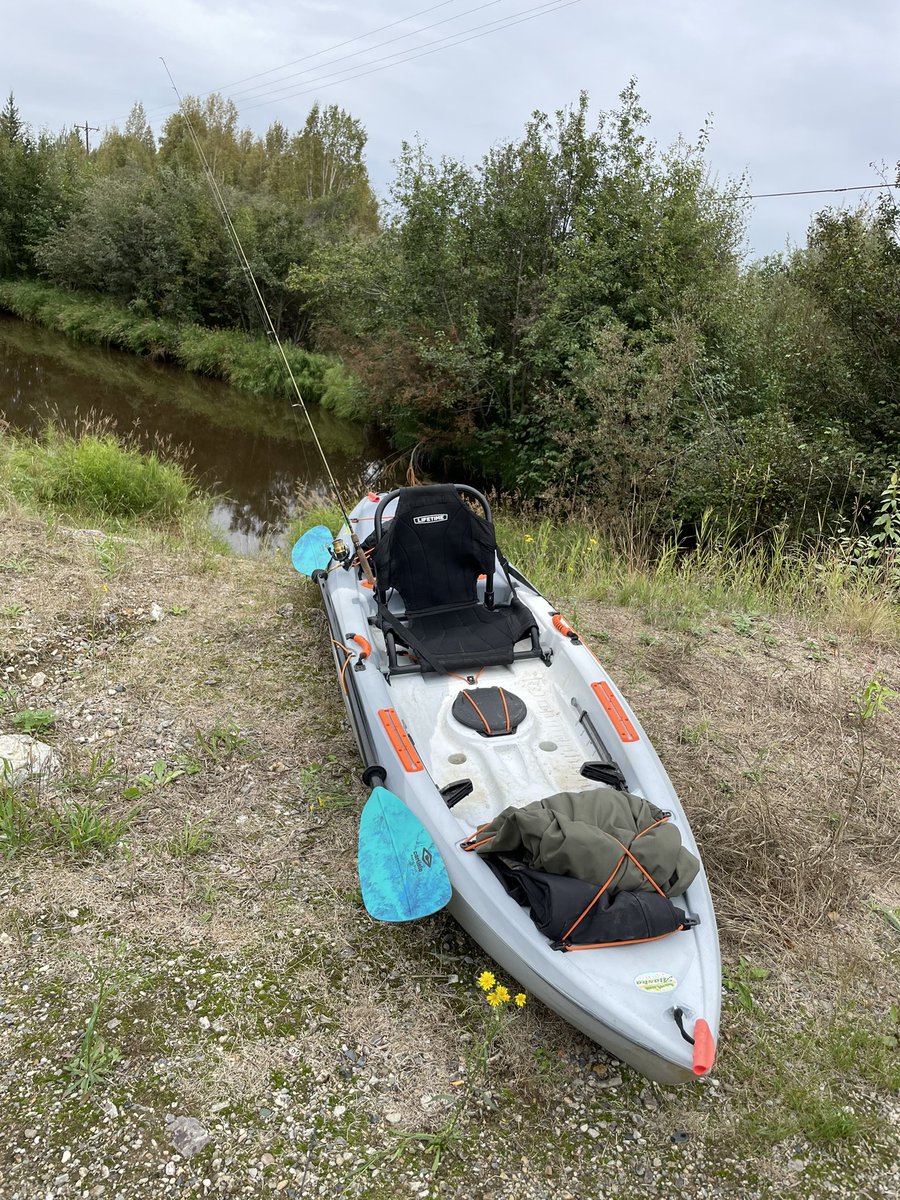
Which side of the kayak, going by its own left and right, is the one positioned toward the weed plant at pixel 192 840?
right

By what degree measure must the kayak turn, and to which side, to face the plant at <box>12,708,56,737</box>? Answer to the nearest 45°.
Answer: approximately 135° to its right

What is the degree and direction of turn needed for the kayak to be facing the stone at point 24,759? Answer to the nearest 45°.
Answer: approximately 135° to its right

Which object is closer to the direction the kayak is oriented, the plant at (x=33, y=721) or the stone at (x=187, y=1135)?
the stone

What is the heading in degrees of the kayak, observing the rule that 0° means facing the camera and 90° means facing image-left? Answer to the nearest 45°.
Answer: approximately 315°

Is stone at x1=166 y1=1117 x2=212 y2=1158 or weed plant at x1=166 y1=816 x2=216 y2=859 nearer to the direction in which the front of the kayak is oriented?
the stone

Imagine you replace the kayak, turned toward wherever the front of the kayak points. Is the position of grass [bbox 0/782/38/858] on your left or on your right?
on your right

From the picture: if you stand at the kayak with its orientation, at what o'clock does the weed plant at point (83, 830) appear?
The weed plant is roughly at 4 o'clock from the kayak.
